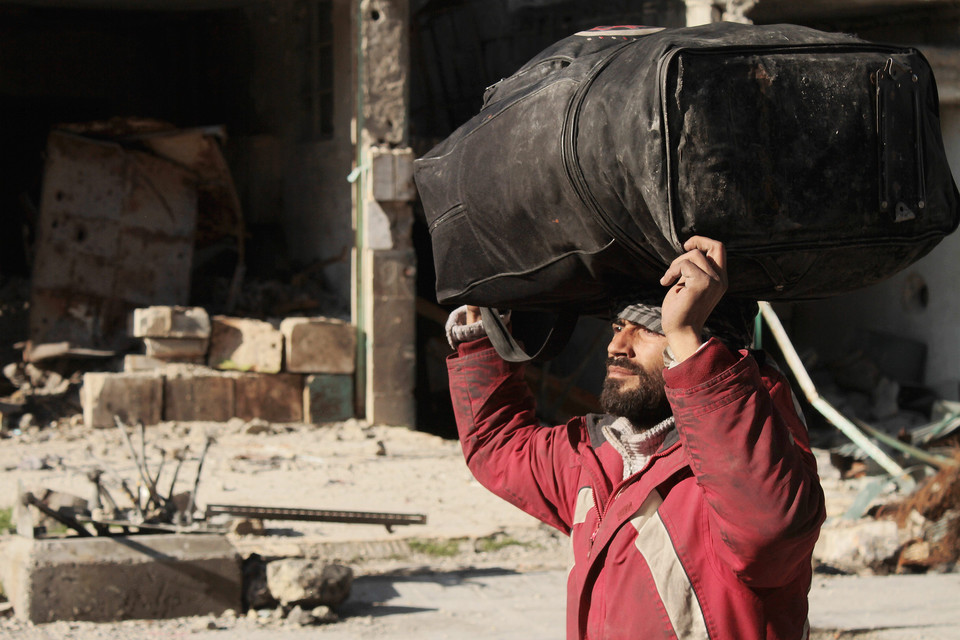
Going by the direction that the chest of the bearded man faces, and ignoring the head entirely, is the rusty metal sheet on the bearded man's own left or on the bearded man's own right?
on the bearded man's own right

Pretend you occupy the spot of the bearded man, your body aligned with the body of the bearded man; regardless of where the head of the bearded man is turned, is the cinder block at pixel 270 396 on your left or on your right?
on your right

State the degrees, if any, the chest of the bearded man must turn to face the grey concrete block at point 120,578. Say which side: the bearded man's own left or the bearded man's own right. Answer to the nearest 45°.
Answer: approximately 90° to the bearded man's own right

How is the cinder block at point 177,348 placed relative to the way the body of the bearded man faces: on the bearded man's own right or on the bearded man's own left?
on the bearded man's own right

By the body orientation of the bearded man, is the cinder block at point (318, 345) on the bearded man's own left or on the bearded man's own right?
on the bearded man's own right

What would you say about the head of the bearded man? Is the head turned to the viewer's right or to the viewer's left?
to the viewer's left

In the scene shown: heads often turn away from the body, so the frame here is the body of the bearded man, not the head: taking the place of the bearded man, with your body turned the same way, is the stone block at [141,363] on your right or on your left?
on your right

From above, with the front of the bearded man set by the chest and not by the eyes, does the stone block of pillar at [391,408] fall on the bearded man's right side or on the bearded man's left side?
on the bearded man's right side

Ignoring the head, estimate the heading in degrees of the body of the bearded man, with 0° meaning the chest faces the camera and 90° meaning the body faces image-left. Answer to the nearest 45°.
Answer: approximately 45°
